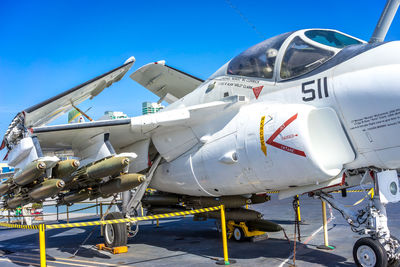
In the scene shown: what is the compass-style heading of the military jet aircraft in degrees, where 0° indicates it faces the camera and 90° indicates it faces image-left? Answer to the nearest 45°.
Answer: approximately 315°
